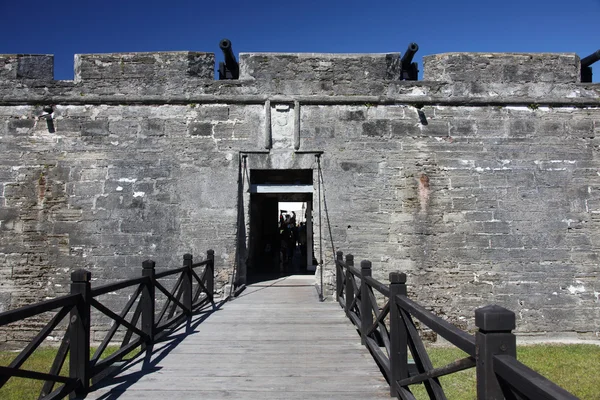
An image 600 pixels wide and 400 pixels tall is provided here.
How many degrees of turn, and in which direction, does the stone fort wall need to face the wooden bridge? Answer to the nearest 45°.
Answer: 0° — it already faces it

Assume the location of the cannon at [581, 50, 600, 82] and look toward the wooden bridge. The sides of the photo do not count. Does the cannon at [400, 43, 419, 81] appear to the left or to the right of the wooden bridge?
right

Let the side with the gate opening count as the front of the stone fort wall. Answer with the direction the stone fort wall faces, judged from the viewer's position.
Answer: facing the viewer
